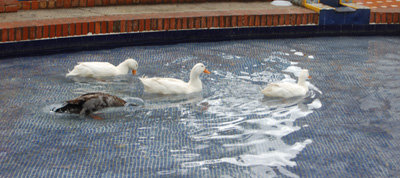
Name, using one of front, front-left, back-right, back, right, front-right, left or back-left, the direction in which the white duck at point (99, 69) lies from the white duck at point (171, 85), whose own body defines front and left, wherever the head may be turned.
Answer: back-left

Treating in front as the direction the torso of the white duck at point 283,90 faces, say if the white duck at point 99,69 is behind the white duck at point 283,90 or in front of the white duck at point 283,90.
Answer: behind

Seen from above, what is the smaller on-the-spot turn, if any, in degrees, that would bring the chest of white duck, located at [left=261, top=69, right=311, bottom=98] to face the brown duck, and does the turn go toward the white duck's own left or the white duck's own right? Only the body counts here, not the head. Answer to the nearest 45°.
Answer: approximately 135° to the white duck's own right

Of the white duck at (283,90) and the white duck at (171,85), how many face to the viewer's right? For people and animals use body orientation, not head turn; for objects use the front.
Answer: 2

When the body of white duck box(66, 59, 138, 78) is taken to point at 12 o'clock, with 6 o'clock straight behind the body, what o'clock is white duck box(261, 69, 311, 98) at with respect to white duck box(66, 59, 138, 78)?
white duck box(261, 69, 311, 98) is roughly at 1 o'clock from white duck box(66, 59, 138, 78).

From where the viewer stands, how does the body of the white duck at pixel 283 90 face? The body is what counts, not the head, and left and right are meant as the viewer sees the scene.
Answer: facing to the right of the viewer

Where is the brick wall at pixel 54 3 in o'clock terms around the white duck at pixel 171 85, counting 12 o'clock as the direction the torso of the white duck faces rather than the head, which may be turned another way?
The brick wall is roughly at 8 o'clock from the white duck.

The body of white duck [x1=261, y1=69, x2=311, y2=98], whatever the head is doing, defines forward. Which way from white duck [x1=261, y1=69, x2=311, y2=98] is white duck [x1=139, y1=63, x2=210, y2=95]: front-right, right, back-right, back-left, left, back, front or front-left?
back

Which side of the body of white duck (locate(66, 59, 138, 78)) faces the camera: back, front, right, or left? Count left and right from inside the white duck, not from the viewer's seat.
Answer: right

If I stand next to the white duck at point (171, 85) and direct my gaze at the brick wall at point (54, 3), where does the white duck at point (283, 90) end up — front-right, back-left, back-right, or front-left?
back-right

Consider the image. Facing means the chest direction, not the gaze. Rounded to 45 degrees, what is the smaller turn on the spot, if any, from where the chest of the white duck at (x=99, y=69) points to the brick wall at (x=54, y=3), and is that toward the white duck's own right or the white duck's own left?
approximately 90° to the white duck's own left

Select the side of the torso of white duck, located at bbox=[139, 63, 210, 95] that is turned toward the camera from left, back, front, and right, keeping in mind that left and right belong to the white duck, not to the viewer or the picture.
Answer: right
